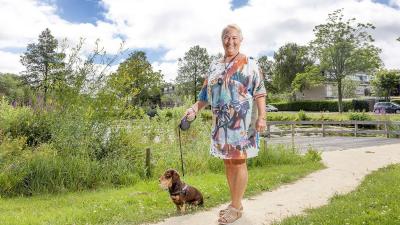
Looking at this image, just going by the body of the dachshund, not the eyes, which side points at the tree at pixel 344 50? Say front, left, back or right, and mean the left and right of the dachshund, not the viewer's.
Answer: back

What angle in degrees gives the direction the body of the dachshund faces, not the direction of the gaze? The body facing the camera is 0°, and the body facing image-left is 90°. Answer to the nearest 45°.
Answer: approximately 45°

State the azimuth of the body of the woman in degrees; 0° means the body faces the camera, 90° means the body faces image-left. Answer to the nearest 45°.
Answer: approximately 45°

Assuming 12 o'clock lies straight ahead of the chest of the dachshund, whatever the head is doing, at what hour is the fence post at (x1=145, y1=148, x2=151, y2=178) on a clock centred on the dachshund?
The fence post is roughly at 4 o'clock from the dachshund.

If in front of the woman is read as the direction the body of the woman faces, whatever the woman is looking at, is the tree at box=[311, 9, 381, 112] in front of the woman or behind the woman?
behind

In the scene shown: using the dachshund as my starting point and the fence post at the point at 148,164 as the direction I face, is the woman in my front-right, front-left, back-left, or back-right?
back-right
